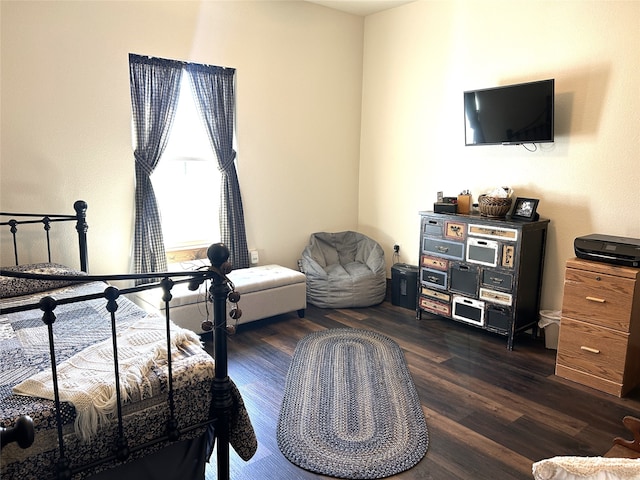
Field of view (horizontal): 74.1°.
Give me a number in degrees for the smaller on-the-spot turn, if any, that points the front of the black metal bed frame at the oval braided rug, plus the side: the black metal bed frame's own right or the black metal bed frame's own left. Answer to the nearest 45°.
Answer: approximately 90° to the black metal bed frame's own left

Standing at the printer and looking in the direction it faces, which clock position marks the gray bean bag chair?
The gray bean bag chair is roughly at 2 o'clock from the printer.

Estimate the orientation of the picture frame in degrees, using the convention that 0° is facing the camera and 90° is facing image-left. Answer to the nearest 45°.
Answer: approximately 45°

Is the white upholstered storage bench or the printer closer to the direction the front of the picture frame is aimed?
the white upholstered storage bench

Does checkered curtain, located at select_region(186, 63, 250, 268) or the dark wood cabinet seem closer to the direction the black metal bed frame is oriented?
the dark wood cabinet

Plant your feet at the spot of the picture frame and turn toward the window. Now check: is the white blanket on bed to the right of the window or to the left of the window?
left

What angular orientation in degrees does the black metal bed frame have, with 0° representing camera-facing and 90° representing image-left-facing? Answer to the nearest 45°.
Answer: approximately 315°

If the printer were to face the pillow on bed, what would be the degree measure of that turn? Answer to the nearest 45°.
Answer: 0° — it already faces it
